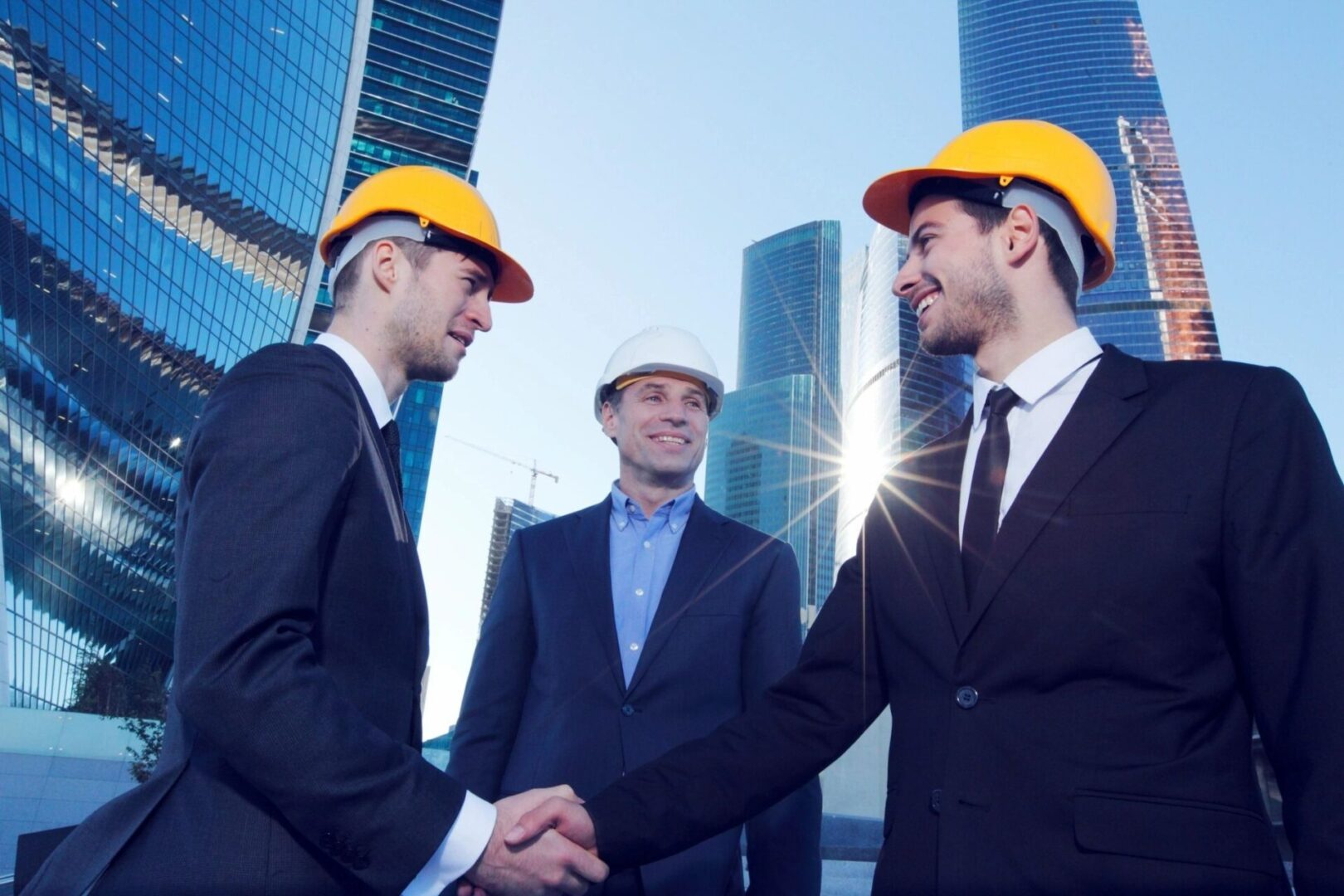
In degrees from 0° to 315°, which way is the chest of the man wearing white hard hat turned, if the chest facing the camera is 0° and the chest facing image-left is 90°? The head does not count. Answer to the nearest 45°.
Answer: approximately 0°

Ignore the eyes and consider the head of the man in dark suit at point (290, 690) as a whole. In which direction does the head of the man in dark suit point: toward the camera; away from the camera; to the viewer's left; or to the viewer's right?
to the viewer's right

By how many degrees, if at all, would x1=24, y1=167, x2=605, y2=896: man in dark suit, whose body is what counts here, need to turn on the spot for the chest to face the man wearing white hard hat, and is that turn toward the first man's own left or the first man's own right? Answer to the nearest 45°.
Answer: approximately 45° to the first man's own left

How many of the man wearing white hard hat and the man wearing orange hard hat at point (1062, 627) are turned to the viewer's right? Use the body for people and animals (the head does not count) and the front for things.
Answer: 0

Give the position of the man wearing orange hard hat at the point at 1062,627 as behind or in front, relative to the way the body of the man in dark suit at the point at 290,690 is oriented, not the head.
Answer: in front

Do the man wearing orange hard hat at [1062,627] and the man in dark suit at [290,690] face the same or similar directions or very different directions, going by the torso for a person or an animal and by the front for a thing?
very different directions

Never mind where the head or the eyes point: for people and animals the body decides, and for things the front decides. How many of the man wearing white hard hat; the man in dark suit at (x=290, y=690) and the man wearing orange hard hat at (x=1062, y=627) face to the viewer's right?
1

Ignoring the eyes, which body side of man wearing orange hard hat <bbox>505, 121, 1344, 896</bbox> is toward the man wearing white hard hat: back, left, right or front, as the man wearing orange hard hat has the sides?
right

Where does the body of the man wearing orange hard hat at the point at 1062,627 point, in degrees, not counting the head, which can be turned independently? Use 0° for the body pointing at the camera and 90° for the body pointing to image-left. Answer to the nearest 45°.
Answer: approximately 45°

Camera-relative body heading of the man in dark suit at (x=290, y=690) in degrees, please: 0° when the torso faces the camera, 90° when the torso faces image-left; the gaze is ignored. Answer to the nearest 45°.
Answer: approximately 270°
